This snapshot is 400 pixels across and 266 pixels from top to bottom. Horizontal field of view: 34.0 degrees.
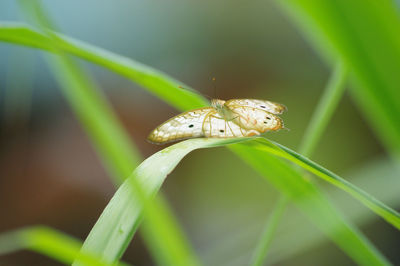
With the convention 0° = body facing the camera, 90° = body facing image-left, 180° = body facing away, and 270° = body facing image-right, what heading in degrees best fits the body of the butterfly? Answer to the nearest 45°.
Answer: approximately 135°
